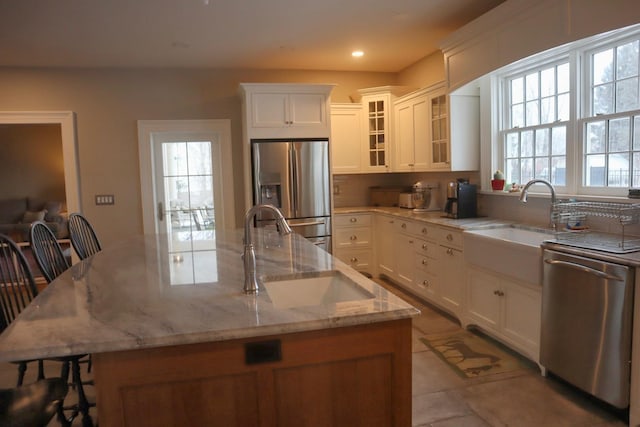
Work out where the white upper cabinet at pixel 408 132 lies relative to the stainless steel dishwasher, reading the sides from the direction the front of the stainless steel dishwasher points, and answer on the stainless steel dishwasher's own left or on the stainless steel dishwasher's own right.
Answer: on the stainless steel dishwasher's own right

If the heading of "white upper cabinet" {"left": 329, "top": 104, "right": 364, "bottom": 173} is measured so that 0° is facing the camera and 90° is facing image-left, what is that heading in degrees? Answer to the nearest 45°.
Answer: approximately 0°

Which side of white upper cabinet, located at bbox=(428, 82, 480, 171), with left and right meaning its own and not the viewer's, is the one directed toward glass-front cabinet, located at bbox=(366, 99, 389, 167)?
right

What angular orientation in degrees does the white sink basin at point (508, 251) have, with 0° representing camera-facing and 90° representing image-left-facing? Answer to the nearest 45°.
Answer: approximately 45°

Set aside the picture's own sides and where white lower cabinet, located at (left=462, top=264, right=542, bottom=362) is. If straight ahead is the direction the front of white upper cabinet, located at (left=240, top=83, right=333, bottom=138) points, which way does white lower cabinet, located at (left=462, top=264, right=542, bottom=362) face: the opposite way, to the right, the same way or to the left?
to the right

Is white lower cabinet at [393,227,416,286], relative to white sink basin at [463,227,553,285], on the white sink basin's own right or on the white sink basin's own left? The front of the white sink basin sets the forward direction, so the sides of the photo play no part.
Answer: on the white sink basin's own right

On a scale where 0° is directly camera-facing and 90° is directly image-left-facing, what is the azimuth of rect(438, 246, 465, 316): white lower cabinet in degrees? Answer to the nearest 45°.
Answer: approximately 45°

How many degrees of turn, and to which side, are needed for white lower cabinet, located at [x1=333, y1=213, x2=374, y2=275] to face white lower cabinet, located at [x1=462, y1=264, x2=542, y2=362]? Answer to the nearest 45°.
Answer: approximately 45° to its left

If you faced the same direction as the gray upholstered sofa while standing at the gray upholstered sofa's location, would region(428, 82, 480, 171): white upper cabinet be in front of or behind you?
in front

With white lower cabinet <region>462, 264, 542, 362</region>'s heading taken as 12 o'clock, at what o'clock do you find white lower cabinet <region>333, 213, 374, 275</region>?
white lower cabinet <region>333, 213, 374, 275</region> is roughly at 3 o'clock from white lower cabinet <region>462, 264, 542, 362</region>.

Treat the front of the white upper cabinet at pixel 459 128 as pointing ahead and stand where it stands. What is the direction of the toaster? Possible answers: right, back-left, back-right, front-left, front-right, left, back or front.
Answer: right

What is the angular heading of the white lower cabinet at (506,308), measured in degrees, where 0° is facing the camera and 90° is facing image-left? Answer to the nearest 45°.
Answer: approximately 45°

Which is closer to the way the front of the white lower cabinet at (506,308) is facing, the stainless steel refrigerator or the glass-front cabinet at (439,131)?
the stainless steel refrigerator
